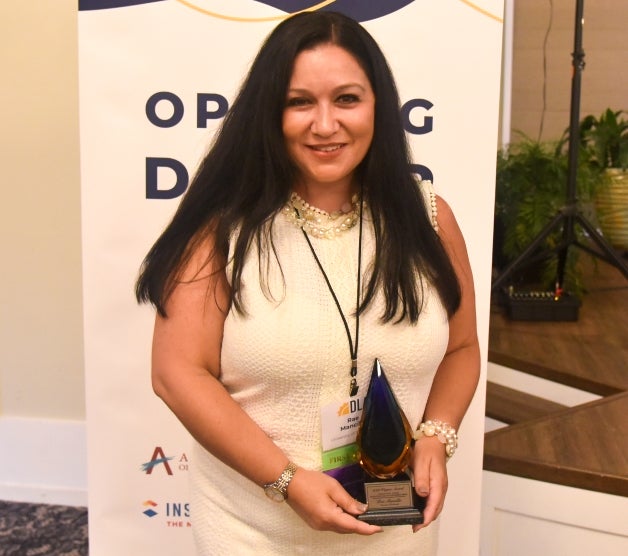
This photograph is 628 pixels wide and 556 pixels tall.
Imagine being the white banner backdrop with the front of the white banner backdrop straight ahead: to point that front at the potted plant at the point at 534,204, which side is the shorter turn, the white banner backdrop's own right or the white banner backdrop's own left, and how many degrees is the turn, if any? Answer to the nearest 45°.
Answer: approximately 135° to the white banner backdrop's own left

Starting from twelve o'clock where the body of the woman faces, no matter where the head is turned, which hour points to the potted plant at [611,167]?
The potted plant is roughly at 7 o'clock from the woman.

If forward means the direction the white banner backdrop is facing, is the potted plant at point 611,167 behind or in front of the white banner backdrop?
behind

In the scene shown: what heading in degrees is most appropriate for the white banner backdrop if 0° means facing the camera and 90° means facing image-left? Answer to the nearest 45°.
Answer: approximately 0°

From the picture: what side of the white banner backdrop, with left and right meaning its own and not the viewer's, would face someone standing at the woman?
front

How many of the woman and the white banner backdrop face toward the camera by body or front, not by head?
2

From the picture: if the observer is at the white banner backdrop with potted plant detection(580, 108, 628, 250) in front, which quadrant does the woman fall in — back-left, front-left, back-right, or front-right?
back-right

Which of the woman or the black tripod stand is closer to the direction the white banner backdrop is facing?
the woman

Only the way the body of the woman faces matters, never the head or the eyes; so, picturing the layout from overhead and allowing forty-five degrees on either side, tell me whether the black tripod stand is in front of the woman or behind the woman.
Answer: behind
